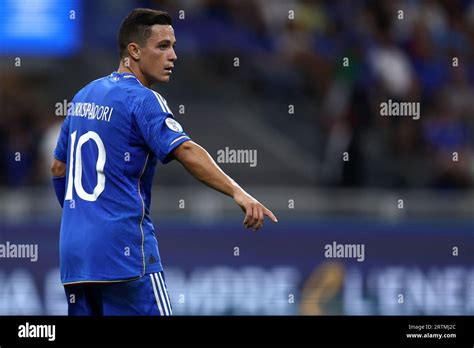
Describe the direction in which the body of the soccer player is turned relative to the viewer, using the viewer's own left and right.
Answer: facing away from the viewer and to the right of the viewer
